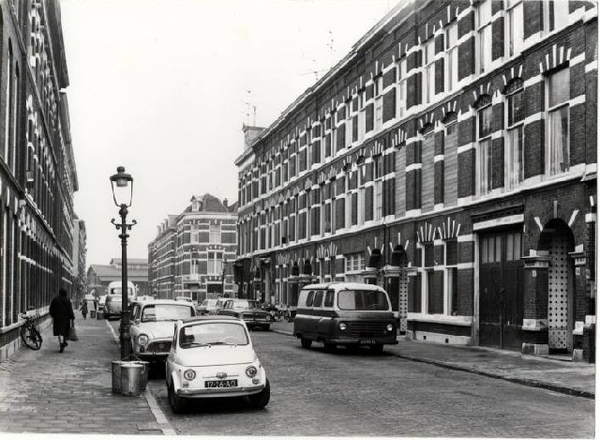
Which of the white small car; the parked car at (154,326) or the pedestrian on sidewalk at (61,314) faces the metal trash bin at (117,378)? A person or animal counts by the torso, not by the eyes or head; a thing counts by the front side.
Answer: the parked car

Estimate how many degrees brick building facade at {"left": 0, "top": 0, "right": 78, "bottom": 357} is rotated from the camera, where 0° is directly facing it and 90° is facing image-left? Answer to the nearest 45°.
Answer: approximately 270°

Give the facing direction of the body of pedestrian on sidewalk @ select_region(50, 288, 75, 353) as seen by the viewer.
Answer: away from the camera

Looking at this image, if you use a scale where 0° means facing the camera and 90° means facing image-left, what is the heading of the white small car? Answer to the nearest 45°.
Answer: approximately 0°

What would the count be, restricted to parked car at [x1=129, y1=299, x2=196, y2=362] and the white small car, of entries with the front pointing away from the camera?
0

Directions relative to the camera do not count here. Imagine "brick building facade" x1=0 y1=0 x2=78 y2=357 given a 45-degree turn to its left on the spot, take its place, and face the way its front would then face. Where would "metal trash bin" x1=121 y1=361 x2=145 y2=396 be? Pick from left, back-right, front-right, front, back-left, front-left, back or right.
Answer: back-right

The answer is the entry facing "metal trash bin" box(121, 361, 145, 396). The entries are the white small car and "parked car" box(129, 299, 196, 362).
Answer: the parked car

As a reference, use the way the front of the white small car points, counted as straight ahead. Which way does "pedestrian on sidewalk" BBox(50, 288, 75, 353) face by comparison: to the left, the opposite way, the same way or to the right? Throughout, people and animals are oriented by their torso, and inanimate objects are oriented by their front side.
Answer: the opposite way

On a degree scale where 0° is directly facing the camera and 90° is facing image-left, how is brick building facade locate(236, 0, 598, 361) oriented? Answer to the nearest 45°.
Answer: approximately 45°

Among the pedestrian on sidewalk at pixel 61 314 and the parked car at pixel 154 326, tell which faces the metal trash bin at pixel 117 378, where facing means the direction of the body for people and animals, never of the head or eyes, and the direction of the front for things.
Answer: the parked car

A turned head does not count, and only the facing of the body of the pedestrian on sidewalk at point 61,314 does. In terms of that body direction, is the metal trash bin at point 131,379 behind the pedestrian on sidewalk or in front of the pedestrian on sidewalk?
behind

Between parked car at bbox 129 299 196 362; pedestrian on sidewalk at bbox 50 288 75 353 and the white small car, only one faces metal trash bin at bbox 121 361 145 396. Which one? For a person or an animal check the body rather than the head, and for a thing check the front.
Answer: the parked car
